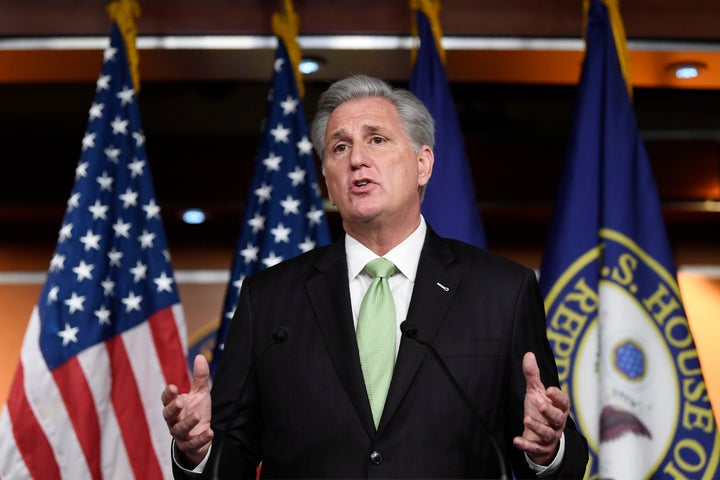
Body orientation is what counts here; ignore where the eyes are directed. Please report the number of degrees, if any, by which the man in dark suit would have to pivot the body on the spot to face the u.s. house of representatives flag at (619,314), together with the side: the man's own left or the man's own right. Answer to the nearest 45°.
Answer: approximately 135° to the man's own left

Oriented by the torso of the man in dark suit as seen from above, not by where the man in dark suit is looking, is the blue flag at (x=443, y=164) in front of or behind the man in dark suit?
behind

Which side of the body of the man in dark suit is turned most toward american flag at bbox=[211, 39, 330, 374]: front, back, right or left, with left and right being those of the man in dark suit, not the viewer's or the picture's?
back

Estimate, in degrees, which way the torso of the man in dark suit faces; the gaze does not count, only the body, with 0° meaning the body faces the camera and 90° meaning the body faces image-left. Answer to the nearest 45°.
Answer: approximately 0°
